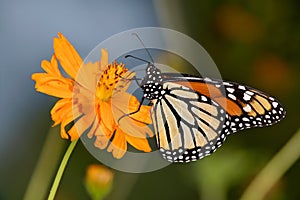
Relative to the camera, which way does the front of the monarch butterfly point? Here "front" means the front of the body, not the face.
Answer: to the viewer's left
